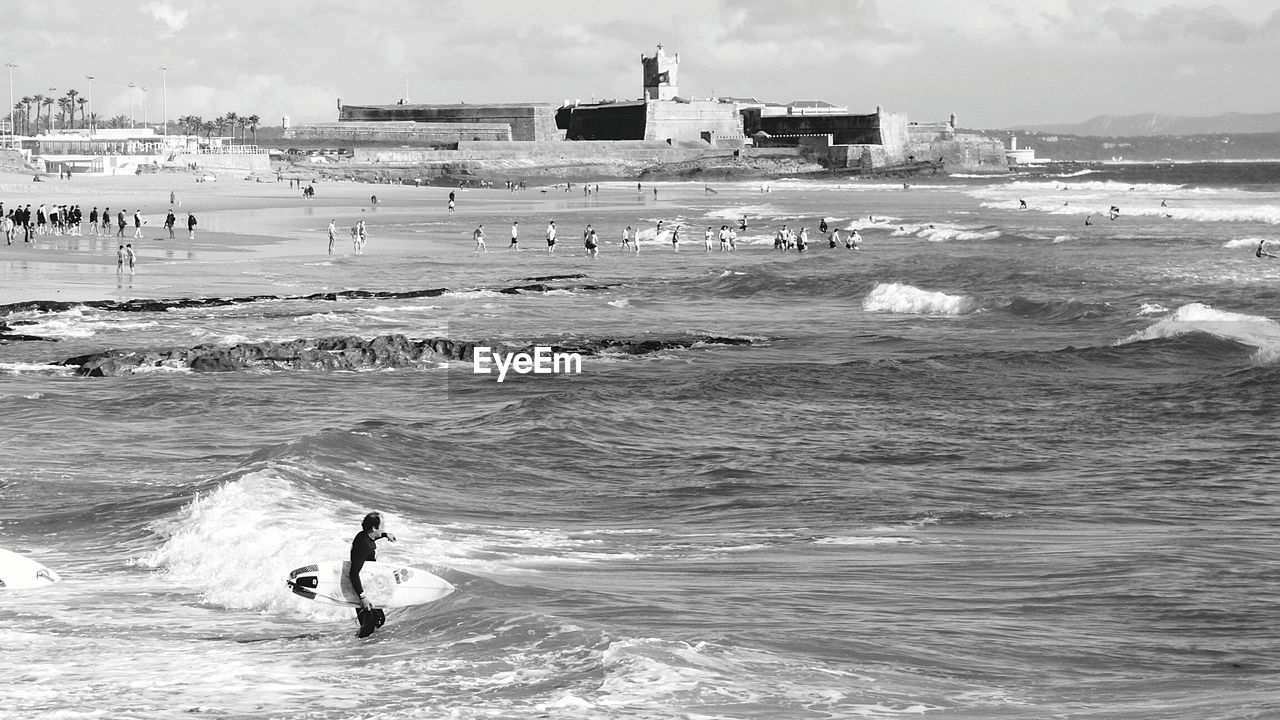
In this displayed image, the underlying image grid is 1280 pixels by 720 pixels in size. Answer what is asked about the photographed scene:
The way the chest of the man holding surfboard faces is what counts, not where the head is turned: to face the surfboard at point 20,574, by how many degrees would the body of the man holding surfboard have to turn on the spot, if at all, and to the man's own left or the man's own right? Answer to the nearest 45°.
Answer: approximately 135° to the man's own left

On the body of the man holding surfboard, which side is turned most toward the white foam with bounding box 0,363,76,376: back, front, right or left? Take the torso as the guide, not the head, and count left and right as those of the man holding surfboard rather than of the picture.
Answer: left

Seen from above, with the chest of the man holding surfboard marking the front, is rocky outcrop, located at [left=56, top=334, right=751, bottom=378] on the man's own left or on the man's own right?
on the man's own left

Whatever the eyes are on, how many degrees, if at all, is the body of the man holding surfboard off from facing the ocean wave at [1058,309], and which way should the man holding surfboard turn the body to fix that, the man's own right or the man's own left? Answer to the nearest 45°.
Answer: approximately 45° to the man's own left

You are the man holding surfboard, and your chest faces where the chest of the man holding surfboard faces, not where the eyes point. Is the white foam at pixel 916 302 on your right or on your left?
on your left

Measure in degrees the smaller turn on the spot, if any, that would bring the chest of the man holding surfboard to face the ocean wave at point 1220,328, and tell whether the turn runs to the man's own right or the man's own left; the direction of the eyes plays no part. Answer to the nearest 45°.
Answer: approximately 45° to the man's own left

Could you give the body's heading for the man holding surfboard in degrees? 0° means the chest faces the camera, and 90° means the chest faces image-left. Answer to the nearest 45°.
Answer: approximately 270°

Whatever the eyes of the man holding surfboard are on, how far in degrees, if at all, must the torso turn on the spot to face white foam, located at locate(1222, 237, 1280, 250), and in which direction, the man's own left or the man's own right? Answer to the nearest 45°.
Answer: approximately 45° to the man's own left
